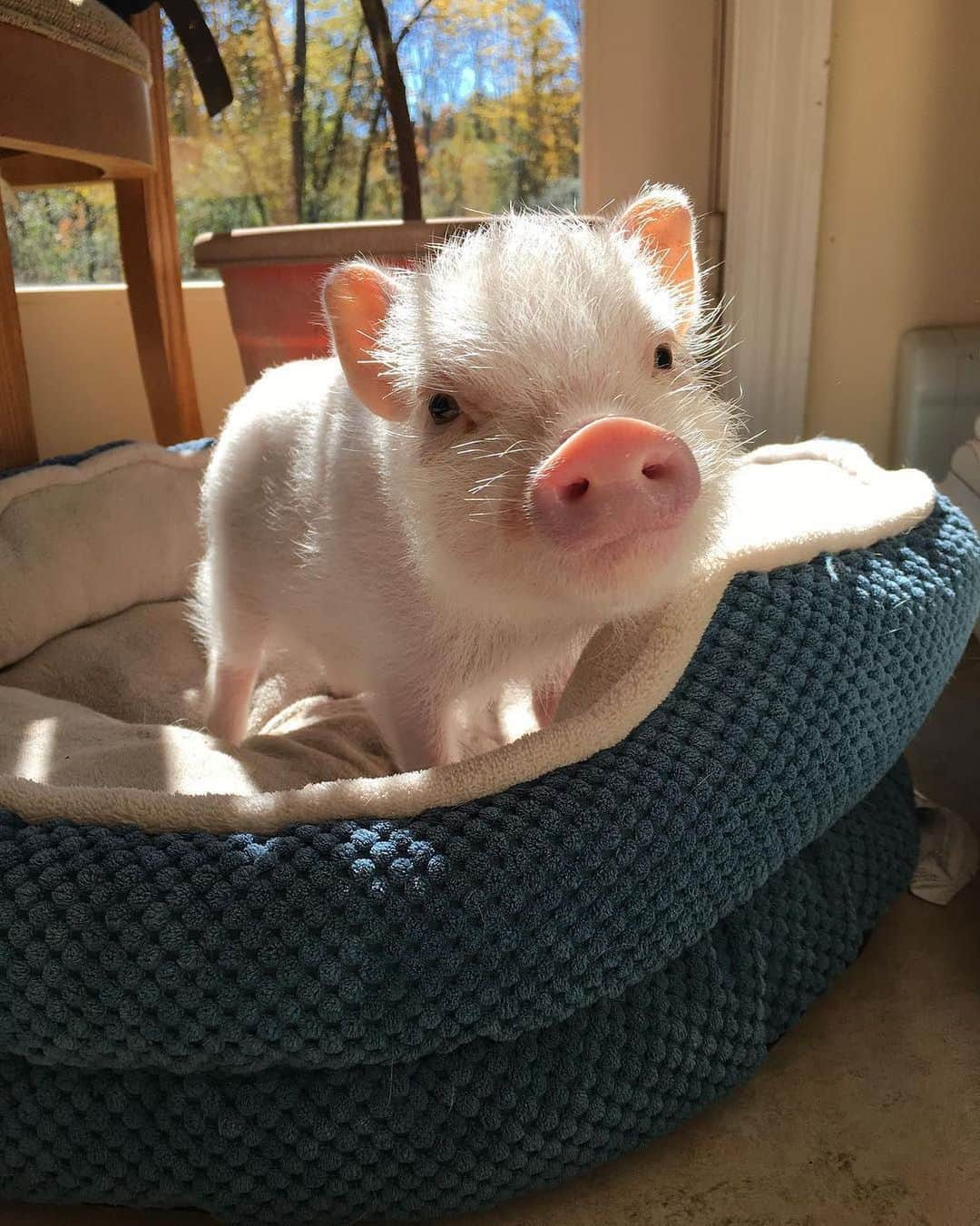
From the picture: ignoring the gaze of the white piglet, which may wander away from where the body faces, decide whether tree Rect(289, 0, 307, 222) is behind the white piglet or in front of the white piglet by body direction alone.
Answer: behind

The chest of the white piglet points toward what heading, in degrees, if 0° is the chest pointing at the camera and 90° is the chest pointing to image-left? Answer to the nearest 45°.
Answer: approximately 315°

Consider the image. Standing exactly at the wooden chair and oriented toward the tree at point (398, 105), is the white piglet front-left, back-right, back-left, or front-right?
back-right

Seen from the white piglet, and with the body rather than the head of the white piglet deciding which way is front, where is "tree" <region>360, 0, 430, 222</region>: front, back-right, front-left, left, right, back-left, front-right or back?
back-left

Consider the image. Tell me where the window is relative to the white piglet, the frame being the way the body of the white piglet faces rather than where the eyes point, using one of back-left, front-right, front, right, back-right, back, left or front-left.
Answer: back-left

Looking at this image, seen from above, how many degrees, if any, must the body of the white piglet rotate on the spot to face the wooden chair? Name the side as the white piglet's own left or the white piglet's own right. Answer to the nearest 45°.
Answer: approximately 180°
